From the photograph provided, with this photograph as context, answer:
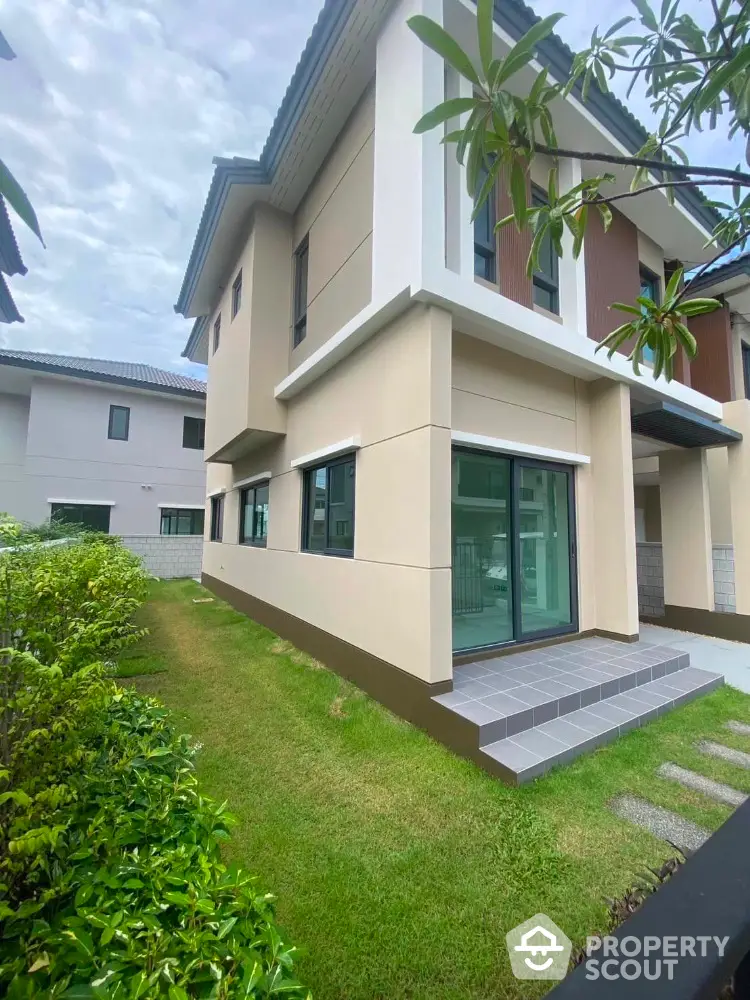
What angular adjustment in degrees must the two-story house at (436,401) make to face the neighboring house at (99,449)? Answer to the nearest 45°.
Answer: approximately 180°

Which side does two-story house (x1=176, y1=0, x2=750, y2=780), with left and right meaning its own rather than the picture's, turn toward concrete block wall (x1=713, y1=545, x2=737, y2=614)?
left

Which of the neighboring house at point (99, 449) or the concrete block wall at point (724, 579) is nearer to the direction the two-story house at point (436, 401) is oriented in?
the concrete block wall

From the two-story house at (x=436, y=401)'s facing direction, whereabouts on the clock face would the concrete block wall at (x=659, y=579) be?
The concrete block wall is roughly at 9 o'clock from the two-story house.

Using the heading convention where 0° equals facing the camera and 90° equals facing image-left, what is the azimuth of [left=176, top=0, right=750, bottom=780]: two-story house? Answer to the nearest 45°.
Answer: approximately 315°

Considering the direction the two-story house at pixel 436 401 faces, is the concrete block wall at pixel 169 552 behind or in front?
behind
